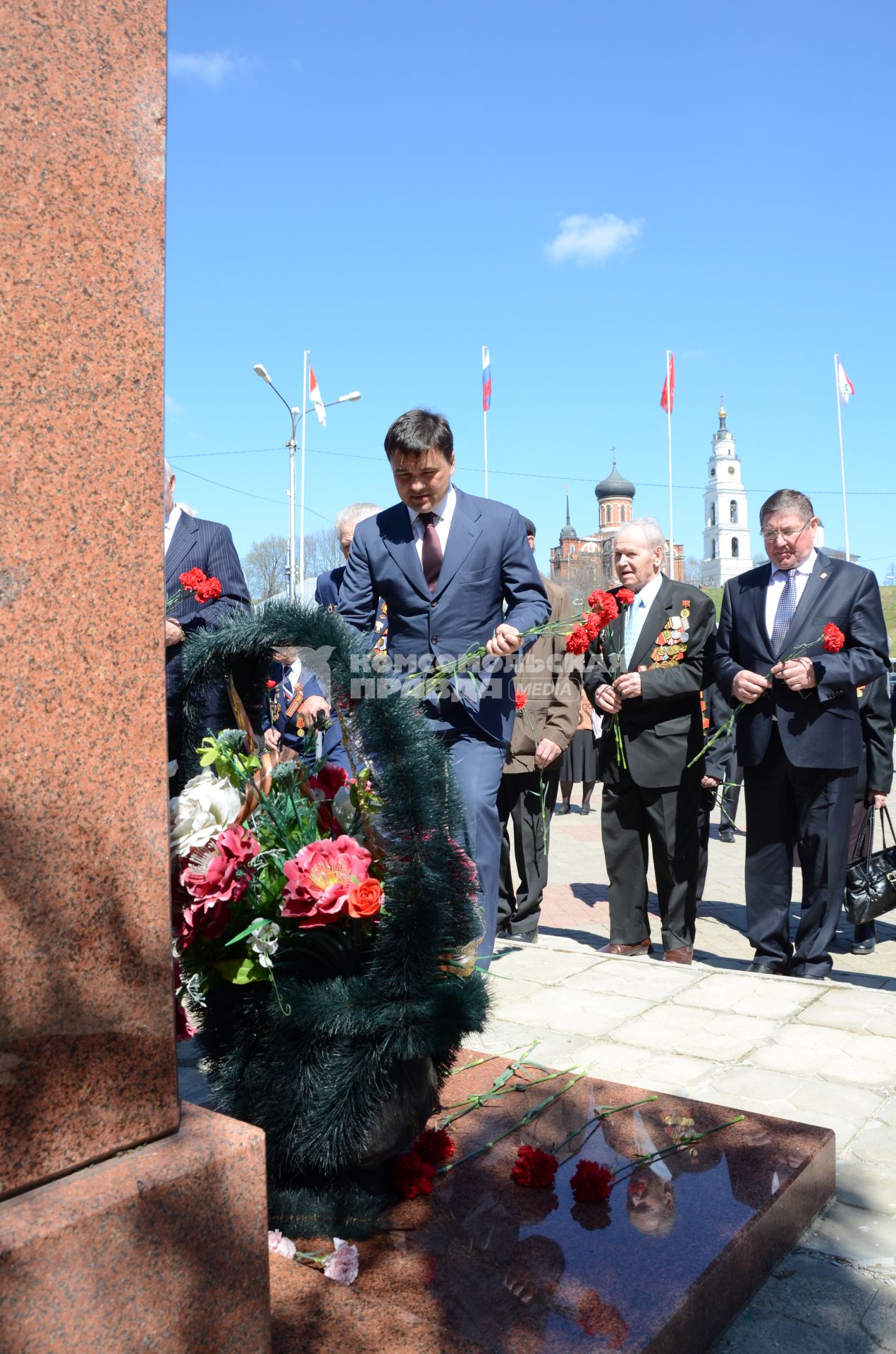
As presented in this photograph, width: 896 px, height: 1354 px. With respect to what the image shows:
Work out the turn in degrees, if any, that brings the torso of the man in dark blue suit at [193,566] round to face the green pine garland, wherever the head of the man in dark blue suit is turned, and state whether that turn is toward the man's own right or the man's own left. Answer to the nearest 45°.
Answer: approximately 45° to the man's own left

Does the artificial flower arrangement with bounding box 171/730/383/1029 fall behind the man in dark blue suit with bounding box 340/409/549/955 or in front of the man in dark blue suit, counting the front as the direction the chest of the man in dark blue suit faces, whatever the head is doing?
in front

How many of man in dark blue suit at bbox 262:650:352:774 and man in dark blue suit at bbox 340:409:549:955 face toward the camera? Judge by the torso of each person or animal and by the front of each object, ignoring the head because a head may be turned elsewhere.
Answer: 2

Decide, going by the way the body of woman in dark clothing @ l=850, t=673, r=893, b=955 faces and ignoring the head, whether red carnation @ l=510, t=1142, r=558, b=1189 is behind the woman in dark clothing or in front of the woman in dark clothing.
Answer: in front

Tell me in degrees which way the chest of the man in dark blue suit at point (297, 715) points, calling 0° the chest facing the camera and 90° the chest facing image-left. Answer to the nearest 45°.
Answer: approximately 0°

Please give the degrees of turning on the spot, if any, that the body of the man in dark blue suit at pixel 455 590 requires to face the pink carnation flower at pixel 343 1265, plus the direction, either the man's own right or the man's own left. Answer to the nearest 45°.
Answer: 0° — they already face it
